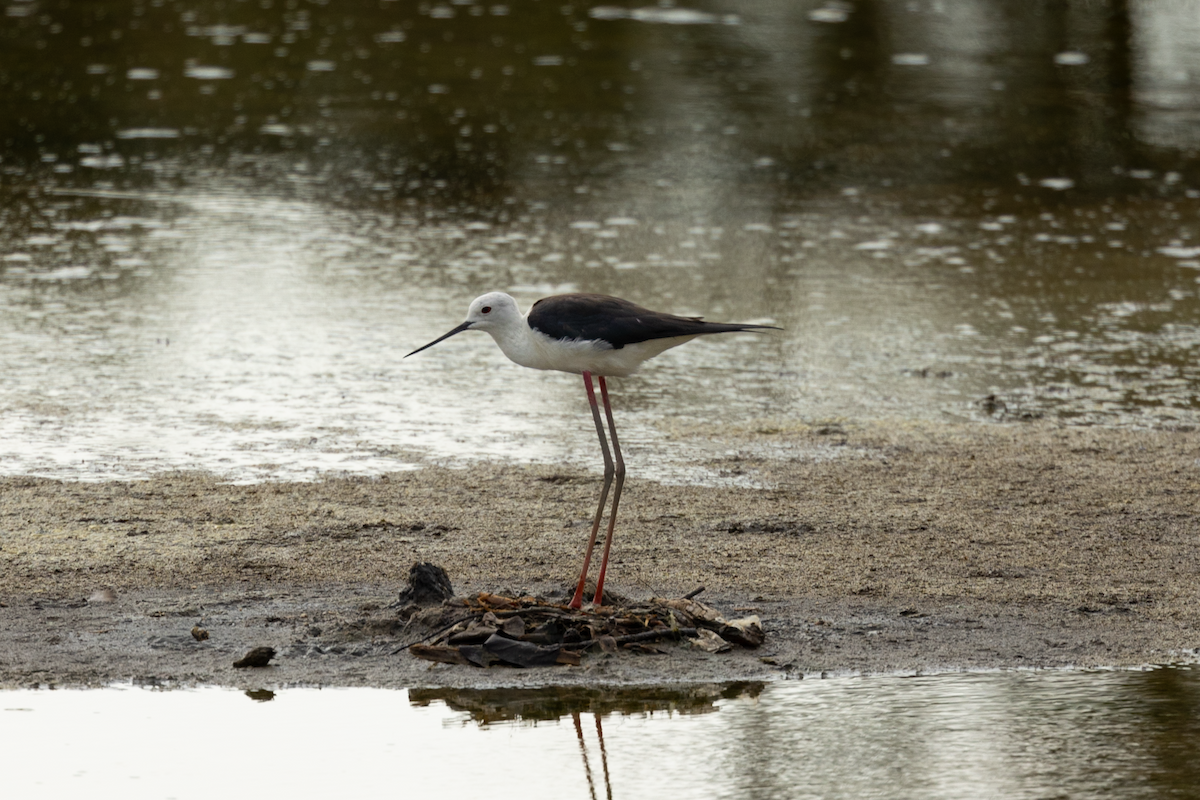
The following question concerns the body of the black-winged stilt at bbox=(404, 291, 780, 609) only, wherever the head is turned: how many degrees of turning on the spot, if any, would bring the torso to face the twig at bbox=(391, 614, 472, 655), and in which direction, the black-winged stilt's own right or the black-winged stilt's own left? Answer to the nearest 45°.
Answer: approximately 45° to the black-winged stilt's own left

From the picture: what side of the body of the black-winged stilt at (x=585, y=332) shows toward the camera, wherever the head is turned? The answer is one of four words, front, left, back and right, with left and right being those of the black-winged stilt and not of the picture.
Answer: left

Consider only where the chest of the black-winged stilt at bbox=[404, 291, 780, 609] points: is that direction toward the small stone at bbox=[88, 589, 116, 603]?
yes

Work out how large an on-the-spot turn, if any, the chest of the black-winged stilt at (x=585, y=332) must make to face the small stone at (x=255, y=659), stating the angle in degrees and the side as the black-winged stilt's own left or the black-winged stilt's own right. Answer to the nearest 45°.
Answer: approximately 45° to the black-winged stilt's own left
